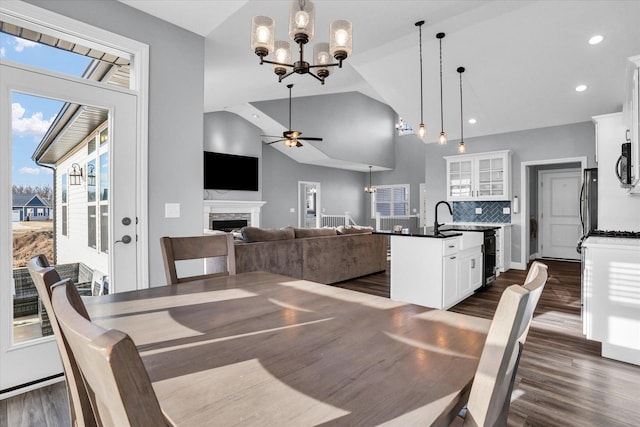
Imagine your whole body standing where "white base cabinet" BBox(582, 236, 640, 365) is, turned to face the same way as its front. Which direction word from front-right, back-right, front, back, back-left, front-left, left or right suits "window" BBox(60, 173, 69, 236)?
front-left

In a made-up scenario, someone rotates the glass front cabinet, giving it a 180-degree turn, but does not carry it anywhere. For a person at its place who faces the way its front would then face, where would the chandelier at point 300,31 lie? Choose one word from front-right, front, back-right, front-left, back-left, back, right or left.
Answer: back

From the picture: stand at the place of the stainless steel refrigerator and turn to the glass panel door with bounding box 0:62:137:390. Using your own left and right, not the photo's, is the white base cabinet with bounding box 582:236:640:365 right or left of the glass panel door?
left

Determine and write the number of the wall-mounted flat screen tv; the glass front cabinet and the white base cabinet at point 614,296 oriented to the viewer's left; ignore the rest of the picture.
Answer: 1

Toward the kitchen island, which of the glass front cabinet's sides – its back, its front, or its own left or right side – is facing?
front

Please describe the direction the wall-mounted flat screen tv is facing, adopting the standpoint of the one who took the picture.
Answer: facing the viewer and to the right of the viewer

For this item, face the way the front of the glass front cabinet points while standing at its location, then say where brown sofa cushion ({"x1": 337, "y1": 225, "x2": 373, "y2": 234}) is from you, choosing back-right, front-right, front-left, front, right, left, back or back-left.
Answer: front-right

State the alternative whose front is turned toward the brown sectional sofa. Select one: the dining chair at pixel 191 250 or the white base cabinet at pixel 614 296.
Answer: the white base cabinet

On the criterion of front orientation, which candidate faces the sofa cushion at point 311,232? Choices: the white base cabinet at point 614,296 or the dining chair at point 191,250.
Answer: the white base cabinet

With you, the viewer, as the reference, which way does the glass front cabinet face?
facing the viewer

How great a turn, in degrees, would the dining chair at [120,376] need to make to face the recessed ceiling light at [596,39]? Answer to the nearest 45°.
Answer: approximately 45° to its right

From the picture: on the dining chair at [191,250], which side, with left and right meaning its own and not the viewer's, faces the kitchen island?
left

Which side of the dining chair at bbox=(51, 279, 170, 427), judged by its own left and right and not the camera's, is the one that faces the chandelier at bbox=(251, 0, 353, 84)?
front

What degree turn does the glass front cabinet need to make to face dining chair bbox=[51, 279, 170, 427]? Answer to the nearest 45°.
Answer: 0° — it already faces it

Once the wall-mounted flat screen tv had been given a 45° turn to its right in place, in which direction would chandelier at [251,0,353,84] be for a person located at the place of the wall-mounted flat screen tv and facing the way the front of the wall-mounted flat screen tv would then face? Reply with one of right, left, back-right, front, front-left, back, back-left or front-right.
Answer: front

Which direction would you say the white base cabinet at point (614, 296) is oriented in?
to the viewer's left

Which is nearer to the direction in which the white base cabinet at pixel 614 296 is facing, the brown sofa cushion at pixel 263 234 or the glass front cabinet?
the brown sofa cushion

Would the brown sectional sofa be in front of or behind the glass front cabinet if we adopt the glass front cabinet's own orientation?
in front

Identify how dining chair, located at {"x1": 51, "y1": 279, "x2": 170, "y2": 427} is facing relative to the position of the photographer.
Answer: facing away from the viewer and to the right of the viewer

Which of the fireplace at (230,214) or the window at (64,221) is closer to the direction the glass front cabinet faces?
the window
